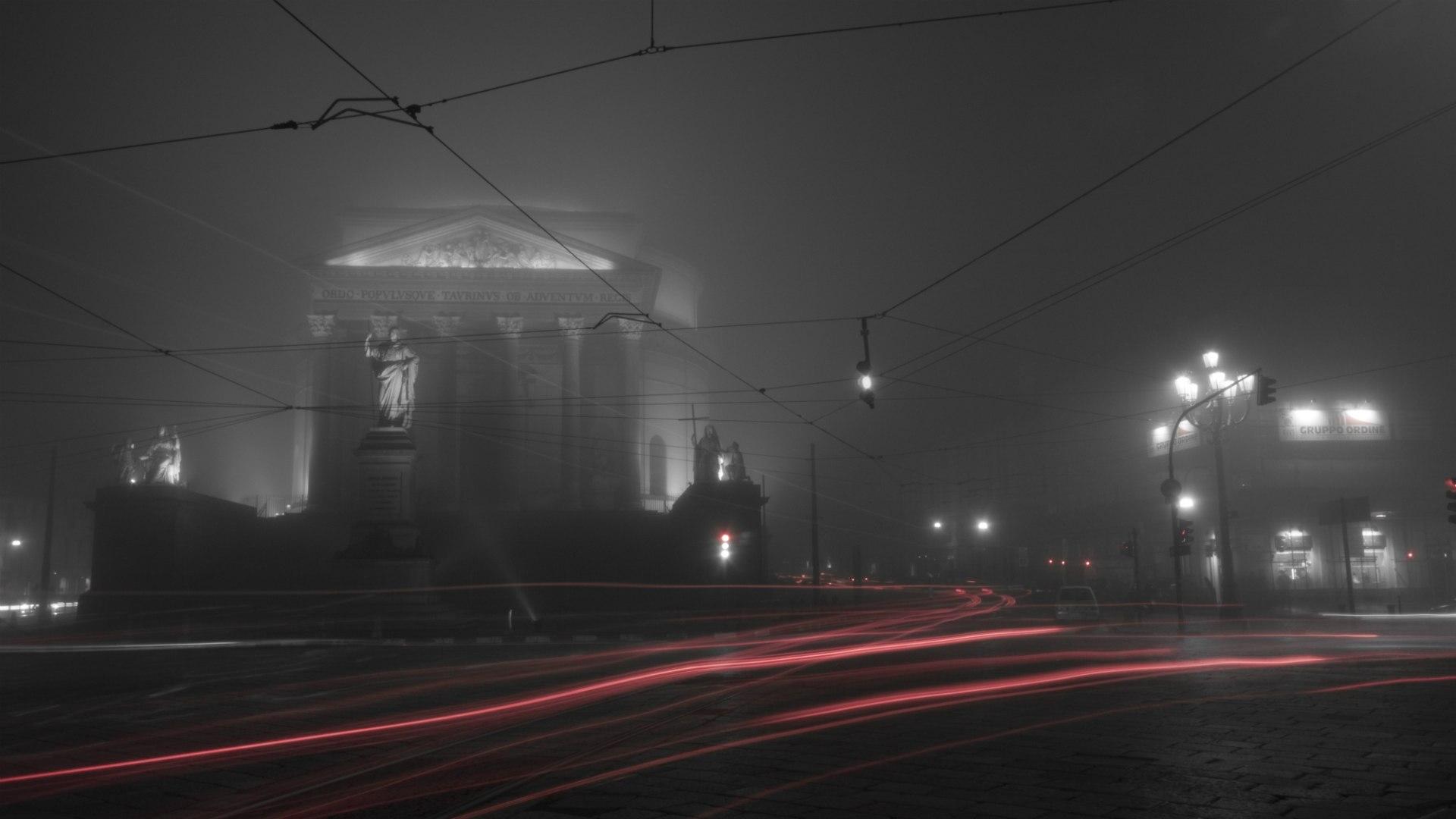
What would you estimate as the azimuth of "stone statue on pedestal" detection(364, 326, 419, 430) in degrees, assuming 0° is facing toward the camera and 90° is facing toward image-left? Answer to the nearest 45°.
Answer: approximately 0°

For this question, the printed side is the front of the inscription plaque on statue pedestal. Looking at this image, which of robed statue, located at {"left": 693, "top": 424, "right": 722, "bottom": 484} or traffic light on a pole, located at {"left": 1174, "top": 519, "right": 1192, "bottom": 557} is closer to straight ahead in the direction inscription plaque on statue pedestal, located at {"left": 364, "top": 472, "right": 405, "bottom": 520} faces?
the traffic light on a pole

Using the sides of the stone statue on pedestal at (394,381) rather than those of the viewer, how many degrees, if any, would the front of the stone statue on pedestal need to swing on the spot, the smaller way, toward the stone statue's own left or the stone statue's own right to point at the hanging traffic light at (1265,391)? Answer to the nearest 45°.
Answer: approximately 45° to the stone statue's own left

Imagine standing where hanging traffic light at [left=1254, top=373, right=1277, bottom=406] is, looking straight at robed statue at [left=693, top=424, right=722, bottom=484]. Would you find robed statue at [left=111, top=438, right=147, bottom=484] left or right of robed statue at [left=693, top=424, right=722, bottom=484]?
left

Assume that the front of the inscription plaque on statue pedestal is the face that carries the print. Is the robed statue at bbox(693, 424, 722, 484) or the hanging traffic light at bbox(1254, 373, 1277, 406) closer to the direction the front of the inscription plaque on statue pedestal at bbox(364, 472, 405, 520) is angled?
the hanging traffic light

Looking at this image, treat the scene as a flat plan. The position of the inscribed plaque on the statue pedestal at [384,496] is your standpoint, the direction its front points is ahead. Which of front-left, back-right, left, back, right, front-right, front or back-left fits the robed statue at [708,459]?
back-left

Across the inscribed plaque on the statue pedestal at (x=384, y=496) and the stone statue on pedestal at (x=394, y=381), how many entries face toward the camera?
2

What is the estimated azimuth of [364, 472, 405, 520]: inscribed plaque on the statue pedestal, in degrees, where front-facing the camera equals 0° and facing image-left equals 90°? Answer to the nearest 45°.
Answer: approximately 0°

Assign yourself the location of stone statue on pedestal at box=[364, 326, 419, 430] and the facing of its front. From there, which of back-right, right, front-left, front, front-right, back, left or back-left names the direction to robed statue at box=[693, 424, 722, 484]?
back-left

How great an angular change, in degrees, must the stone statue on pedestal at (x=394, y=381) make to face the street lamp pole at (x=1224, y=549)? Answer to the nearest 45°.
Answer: approximately 90° to its left
